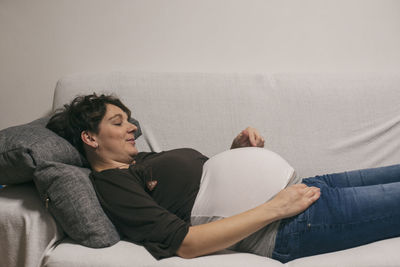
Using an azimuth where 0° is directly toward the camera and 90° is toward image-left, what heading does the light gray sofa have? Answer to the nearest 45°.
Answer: approximately 0°
